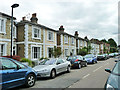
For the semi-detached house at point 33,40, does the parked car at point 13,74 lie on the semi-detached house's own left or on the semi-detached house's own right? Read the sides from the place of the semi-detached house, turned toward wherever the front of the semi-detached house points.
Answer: on the semi-detached house's own right

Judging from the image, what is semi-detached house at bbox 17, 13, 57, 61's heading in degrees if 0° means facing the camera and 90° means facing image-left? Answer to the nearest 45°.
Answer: approximately 315°

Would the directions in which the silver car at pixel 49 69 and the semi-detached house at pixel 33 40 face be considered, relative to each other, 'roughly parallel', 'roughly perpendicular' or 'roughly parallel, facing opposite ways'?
roughly perpendicular

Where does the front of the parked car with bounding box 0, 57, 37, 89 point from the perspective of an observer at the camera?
facing away from the viewer and to the right of the viewer

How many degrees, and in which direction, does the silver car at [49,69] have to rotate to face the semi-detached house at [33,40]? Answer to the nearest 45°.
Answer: approximately 135° to its right
